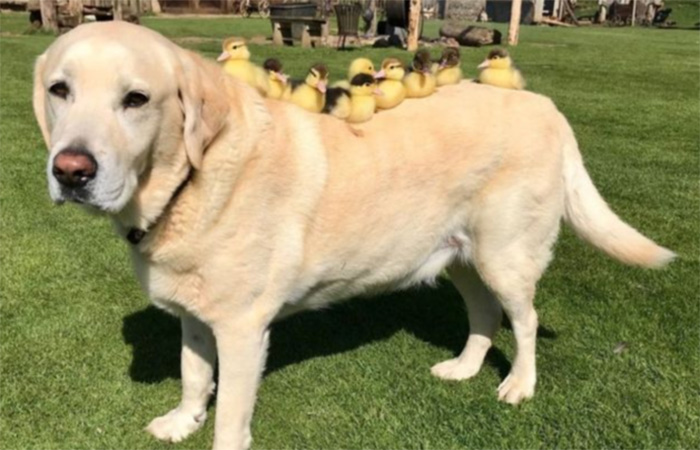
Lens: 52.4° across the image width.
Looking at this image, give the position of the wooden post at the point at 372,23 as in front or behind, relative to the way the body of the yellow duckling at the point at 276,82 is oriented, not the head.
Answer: behind

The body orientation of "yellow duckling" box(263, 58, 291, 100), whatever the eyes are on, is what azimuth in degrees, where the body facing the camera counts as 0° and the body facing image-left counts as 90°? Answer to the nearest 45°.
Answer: approximately 45°

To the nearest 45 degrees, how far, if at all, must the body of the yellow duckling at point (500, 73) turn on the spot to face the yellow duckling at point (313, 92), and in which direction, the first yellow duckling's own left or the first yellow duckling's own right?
approximately 45° to the first yellow duckling's own left

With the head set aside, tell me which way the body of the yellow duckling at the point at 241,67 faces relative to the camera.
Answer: to the viewer's left

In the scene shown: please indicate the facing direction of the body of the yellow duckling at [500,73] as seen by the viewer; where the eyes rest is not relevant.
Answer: to the viewer's left

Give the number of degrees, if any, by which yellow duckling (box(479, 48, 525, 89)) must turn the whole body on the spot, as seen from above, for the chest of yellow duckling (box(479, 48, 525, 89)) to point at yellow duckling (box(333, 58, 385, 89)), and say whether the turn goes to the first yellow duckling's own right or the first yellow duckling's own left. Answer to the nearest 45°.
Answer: approximately 45° to the first yellow duckling's own left

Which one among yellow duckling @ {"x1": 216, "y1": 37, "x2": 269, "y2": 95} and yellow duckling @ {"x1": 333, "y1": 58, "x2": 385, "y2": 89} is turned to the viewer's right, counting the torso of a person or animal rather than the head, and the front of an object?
yellow duckling @ {"x1": 333, "y1": 58, "x2": 385, "y2": 89}

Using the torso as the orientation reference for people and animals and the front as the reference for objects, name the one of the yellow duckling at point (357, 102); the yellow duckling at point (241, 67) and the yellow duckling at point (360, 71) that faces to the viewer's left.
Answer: the yellow duckling at point (241, 67)
